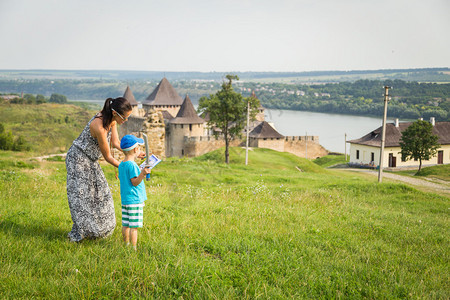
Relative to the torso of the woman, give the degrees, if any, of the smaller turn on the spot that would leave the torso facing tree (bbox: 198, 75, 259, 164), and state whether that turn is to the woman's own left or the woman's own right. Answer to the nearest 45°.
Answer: approximately 90° to the woman's own left

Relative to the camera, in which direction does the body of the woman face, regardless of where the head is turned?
to the viewer's right

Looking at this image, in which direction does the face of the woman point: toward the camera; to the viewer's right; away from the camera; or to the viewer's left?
to the viewer's right

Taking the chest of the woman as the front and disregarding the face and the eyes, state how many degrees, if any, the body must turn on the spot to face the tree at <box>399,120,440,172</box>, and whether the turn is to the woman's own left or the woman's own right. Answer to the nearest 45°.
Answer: approximately 45° to the woman's own left

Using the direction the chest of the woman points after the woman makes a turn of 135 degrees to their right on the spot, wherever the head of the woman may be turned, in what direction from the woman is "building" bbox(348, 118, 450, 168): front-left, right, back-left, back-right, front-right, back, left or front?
back
